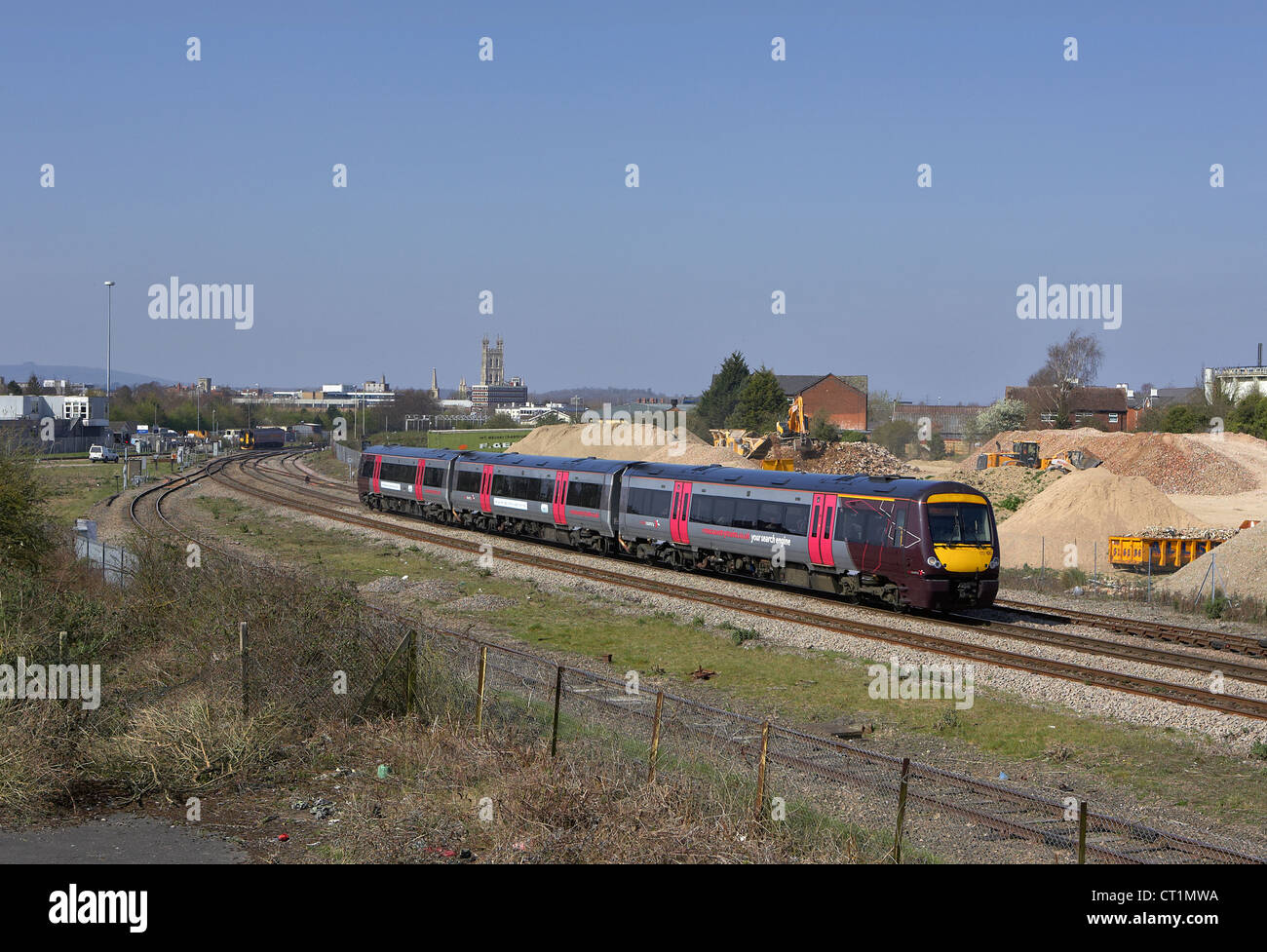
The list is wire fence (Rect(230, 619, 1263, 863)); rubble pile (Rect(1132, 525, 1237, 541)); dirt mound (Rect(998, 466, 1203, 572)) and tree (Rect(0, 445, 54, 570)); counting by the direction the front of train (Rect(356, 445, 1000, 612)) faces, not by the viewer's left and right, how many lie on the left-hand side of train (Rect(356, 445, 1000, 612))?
2

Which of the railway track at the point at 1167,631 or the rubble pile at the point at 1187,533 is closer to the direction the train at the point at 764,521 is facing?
the railway track

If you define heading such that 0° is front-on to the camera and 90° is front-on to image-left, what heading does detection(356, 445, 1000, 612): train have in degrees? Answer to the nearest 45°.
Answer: approximately 315°

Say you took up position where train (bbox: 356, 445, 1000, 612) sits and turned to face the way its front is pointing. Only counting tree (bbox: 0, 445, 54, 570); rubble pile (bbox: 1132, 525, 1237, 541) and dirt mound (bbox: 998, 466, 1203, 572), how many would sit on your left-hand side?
2

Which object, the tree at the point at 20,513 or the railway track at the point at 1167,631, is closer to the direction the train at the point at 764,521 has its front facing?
the railway track

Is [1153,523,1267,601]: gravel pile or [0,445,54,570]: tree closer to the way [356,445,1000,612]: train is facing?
the gravel pile

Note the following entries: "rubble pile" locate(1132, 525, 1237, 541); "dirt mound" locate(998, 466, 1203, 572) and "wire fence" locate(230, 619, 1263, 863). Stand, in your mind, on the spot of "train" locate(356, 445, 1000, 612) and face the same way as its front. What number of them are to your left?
2

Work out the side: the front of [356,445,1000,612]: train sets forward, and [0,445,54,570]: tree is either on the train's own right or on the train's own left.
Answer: on the train's own right

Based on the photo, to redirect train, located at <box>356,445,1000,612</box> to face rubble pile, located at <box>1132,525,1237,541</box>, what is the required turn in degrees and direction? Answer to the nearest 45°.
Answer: approximately 90° to its left

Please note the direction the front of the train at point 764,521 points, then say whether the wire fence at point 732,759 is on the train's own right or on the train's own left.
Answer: on the train's own right
